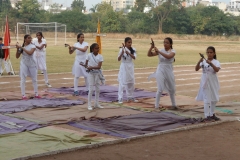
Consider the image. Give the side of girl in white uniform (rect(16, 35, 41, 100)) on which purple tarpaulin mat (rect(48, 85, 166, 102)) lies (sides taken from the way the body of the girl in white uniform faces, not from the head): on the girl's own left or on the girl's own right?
on the girl's own left

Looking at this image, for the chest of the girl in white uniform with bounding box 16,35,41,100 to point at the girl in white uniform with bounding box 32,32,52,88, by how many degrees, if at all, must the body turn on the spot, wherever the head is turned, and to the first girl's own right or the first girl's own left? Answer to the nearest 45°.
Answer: approximately 180°

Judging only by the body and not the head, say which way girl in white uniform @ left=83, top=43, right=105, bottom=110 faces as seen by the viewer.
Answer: toward the camera

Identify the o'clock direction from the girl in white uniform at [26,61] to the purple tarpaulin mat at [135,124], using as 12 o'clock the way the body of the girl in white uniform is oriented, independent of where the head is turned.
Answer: The purple tarpaulin mat is roughly at 11 o'clock from the girl in white uniform.

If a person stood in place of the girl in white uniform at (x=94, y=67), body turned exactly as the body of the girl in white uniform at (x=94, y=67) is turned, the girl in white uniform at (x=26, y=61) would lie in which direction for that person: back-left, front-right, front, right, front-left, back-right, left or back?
back-right

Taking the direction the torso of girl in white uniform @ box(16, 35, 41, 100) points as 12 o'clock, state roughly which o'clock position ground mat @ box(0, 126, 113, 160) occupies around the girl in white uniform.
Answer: The ground mat is roughly at 12 o'clock from the girl in white uniform.

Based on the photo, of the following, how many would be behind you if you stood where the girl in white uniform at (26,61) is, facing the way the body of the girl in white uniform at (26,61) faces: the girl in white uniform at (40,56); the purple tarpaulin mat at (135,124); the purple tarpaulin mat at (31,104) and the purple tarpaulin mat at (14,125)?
1

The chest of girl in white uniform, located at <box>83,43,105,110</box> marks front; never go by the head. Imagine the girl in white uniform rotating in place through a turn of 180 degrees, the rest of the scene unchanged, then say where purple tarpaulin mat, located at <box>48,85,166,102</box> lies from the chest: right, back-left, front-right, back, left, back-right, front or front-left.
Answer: front

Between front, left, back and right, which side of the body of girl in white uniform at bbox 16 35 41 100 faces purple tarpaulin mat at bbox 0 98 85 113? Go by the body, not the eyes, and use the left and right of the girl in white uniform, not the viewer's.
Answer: front

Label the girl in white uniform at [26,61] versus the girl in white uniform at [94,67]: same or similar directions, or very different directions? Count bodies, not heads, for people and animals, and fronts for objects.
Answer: same or similar directions

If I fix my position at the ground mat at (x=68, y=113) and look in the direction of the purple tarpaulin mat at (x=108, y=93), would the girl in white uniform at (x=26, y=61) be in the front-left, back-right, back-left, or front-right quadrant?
front-left

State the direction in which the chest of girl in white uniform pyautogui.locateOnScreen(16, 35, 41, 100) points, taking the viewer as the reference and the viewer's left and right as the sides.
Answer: facing the viewer

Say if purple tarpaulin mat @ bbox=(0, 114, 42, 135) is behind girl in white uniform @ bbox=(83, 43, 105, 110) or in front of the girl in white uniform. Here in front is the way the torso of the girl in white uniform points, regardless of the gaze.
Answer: in front

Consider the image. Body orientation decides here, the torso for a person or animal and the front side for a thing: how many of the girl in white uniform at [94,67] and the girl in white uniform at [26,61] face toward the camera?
2

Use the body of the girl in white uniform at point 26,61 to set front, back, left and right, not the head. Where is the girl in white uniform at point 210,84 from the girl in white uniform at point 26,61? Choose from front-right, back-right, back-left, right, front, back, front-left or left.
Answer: front-left

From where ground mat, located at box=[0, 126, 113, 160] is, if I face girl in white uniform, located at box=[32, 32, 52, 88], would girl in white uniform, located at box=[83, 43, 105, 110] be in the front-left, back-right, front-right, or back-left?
front-right
